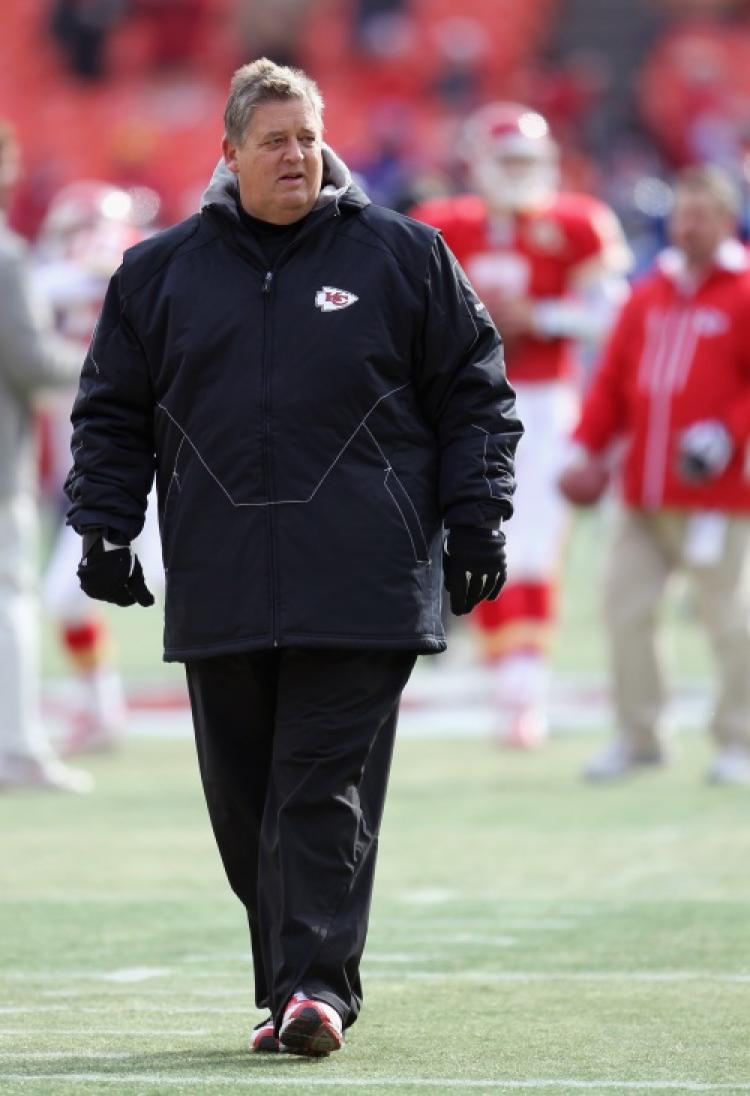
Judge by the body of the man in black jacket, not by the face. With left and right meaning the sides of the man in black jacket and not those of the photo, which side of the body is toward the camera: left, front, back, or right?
front

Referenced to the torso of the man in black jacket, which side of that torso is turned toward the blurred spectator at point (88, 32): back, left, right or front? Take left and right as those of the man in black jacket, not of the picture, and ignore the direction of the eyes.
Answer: back

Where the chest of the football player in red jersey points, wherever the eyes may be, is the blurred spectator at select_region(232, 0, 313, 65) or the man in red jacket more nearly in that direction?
the man in red jacket

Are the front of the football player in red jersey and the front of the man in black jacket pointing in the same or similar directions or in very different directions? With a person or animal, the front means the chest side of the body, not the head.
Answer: same or similar directions

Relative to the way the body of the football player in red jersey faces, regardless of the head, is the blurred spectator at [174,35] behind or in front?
behind

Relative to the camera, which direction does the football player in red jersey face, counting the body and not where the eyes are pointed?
toward the camera

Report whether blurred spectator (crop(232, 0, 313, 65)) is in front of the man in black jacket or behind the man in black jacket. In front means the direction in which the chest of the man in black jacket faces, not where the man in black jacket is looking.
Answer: behind

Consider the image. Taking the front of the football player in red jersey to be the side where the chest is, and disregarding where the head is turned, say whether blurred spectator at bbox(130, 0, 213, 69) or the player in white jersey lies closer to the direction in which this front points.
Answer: the player in white jersey

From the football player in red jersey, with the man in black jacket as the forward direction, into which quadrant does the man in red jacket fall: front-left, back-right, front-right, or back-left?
front-left

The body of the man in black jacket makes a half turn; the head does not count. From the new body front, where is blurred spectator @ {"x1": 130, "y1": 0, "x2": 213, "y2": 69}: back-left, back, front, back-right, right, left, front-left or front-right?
front

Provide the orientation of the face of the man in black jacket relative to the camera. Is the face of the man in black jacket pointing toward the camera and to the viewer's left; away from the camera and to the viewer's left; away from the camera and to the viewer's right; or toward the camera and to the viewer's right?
toward the camera and to the viewer's right

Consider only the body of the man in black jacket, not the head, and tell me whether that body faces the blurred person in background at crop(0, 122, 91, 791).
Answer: no

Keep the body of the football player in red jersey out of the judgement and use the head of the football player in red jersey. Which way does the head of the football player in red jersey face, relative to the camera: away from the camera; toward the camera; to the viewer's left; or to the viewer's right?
toward the camera

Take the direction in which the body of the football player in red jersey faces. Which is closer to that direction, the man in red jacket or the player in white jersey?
the man in red jacket

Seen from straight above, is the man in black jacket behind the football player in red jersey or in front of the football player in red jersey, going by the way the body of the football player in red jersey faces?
in front

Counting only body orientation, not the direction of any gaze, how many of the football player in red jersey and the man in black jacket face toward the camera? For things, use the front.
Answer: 2
